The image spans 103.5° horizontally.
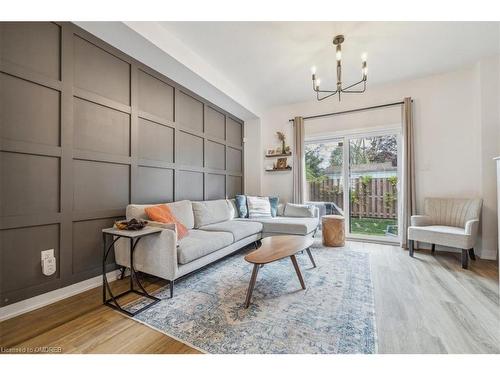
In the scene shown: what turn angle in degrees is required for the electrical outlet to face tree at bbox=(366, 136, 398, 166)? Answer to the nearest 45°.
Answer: approximately 45° to its left

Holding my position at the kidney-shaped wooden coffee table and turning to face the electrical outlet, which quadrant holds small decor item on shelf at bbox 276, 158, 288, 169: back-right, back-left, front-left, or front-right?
back-right

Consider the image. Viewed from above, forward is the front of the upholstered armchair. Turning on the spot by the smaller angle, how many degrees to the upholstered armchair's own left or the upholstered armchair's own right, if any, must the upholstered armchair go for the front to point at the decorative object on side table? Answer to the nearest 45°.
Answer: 0° — it already faces it

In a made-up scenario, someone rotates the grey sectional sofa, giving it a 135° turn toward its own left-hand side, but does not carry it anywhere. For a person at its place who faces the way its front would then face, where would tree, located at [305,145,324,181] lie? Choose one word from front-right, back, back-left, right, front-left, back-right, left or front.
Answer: front-right

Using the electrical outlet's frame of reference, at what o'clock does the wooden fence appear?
The wooden fence is roughly at 11 o'clock from the electrical outlet.

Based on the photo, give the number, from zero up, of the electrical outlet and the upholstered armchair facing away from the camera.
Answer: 0

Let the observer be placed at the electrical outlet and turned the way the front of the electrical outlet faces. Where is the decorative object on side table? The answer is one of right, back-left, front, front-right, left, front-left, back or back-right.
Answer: front

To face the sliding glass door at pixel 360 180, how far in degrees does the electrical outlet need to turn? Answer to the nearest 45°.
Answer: approximately 45° to its left

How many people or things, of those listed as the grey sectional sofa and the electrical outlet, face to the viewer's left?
0

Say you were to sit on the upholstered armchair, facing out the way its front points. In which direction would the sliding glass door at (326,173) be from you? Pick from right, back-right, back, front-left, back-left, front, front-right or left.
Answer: front-right

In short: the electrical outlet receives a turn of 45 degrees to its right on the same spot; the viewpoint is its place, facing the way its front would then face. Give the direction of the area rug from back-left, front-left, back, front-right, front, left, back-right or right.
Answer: front-left

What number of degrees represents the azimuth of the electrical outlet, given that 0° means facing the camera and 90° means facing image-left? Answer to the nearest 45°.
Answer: approximately 315°

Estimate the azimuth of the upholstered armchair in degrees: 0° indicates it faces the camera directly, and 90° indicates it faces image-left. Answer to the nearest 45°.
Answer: approximately 45°

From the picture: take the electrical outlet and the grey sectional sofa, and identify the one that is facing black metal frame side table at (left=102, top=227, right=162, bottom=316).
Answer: the electrical outlet
